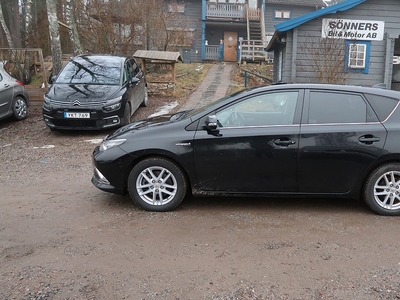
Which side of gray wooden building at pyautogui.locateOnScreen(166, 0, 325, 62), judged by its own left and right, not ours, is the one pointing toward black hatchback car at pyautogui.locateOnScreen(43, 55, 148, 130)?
front

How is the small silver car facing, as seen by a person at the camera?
facing the viewer and to the left of the viewer

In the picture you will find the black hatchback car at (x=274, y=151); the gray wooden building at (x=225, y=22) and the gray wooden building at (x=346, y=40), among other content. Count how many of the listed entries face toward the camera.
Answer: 2

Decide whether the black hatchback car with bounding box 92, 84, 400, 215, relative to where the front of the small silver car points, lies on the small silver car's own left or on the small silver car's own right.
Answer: on the small silver car's own left

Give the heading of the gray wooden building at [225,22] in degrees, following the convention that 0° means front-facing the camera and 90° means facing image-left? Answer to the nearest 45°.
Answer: approximately 0°

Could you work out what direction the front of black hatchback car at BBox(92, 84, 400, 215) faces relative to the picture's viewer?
facing to the left of the viewer

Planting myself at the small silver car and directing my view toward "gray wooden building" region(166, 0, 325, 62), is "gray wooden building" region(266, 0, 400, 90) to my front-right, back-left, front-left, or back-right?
front-right

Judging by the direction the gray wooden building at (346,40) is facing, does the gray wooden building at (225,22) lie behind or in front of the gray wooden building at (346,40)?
behind

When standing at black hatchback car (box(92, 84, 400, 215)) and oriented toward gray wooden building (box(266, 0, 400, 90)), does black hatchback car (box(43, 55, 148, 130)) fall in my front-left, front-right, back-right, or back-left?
front-left

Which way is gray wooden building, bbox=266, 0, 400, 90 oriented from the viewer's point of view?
toward the camera

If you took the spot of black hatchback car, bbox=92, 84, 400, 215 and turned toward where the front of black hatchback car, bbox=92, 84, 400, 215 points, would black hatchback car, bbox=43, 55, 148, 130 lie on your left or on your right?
on your right

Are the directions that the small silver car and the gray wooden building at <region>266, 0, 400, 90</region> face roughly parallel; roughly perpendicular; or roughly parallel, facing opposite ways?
roughly parallel

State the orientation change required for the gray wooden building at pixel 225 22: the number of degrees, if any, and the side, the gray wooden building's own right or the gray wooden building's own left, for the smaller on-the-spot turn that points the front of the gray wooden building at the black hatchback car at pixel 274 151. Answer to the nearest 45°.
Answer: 0° — it already faces it

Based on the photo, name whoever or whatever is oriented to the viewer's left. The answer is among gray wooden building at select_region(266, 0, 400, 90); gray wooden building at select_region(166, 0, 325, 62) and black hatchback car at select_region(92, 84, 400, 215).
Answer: the black hatchback car

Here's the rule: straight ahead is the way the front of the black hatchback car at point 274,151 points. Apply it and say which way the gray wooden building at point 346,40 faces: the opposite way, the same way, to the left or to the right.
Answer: to the left

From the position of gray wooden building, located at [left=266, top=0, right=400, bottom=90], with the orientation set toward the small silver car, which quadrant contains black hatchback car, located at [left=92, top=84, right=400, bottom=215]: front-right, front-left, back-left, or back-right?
front-left

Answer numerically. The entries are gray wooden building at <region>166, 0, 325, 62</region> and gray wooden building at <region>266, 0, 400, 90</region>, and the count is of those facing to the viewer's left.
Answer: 0

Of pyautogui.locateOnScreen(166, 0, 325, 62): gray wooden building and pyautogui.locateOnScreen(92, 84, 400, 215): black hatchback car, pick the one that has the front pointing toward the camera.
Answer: the gray wooden building

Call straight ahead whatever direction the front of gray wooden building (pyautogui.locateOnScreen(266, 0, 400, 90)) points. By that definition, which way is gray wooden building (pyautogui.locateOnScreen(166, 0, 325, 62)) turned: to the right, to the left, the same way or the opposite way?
the same way
